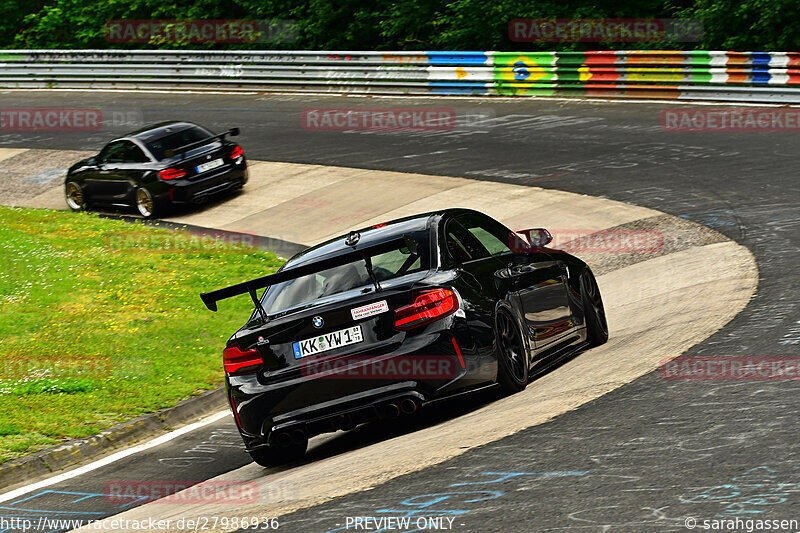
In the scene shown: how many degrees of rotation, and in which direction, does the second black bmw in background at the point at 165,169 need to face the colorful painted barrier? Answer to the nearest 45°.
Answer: approximately 90° to its right

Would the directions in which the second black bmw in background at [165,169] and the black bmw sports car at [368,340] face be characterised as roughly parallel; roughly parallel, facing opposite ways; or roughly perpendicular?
roughly perpendicular

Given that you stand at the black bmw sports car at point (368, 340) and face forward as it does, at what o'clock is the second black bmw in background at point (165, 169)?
The second black bmw in background is roughly at 10 o'clock from the black bmw sports car.

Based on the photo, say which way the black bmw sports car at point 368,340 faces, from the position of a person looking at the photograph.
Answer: facing away from the viewer and to the right of the viewer

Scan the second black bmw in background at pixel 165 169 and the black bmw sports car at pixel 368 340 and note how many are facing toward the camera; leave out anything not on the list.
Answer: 0

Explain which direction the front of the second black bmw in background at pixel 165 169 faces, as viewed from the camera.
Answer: facing away from the viewer and to the left of the viewer

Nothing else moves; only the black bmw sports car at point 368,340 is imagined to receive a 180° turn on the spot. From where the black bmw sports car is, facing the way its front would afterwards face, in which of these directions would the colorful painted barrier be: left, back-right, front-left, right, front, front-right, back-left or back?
back-right
